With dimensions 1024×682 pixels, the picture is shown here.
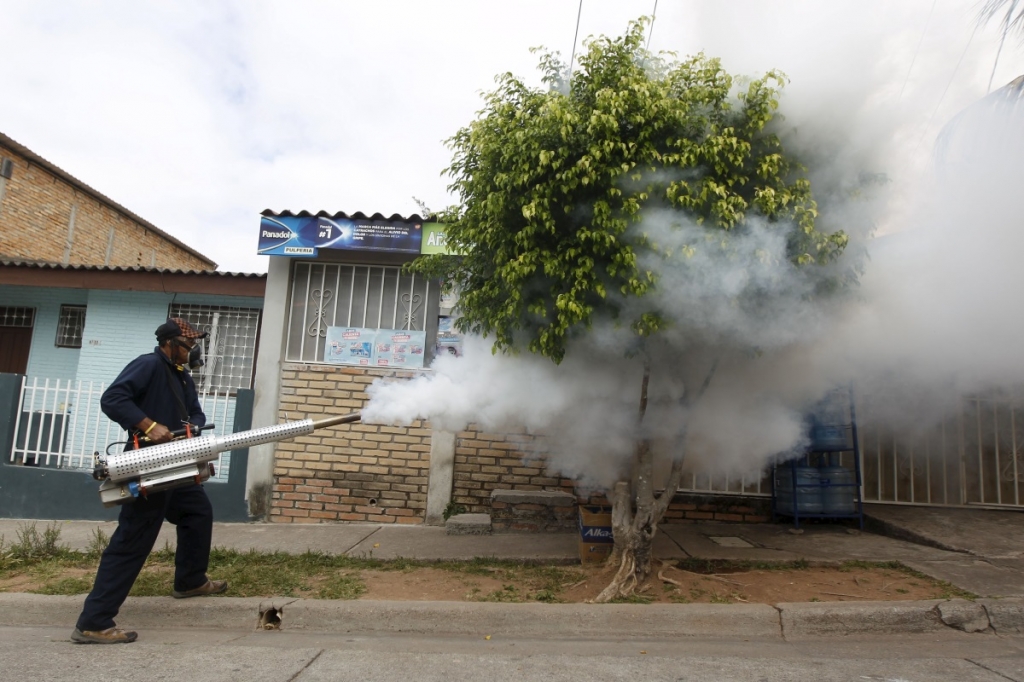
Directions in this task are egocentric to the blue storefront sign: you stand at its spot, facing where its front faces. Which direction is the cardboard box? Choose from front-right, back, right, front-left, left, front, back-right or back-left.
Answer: front-left

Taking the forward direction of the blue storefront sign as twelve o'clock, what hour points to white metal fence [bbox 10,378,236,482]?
The white metal fence is roughly at 4 o'clock from the blue storefront sign.

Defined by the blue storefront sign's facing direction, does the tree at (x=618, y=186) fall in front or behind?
in front

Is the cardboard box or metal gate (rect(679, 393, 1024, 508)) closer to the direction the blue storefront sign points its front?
the cardboard box

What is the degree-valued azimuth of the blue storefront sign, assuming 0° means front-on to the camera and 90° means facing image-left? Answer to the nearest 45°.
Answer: approximately 0°

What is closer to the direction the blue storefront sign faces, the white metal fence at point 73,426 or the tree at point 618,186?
the tree

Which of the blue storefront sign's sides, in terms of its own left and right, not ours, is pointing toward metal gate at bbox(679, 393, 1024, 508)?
left

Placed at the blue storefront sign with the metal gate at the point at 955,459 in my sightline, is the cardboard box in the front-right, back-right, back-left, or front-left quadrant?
front-right
